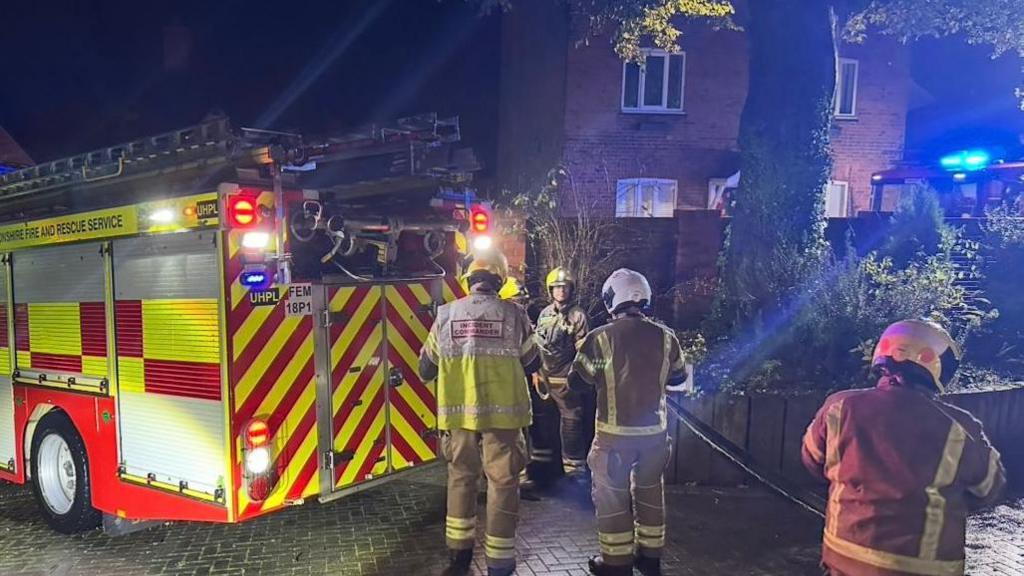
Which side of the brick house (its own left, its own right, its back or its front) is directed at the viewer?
front

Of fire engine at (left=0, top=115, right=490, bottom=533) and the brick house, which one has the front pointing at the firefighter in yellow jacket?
the brick house

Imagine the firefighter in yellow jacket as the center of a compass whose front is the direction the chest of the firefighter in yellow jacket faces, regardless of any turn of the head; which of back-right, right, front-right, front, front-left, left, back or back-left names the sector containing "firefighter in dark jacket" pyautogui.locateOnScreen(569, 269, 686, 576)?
right

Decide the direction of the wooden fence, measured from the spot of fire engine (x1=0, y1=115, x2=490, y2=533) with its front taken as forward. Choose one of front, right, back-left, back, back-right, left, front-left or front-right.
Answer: back-right

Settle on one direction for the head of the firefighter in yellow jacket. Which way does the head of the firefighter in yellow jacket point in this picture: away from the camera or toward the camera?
away from the camera

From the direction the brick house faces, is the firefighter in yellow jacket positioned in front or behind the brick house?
in front

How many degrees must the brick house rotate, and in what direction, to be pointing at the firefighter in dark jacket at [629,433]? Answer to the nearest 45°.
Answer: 0° — it already faces them

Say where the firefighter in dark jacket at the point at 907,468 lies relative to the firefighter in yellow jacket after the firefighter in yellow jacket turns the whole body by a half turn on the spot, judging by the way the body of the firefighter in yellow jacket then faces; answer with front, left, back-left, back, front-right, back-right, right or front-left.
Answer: front-left

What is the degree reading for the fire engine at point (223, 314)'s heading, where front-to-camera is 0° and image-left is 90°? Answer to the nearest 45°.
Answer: approximately 135°

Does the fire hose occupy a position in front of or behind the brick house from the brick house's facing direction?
in front

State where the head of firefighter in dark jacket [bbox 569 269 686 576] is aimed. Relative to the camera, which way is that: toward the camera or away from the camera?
away from the camera

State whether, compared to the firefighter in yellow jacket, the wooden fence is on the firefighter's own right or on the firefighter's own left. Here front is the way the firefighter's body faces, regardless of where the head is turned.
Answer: on the firefighter's own right

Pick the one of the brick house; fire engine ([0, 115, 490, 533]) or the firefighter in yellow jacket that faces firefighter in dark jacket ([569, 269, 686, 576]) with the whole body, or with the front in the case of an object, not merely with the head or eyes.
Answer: the brick house

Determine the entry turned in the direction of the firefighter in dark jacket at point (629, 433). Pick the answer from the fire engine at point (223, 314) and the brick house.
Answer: the brick house

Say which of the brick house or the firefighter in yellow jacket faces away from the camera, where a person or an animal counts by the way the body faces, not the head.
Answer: the firefighter in yellow jacket

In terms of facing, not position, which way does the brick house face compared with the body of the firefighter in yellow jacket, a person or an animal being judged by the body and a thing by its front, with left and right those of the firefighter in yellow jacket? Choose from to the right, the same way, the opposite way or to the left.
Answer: the opposite way

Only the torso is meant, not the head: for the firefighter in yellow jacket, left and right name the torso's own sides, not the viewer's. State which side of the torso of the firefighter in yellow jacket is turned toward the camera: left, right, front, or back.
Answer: back

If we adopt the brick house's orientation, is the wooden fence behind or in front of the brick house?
in front

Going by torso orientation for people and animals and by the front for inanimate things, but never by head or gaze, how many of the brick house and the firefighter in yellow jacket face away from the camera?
1

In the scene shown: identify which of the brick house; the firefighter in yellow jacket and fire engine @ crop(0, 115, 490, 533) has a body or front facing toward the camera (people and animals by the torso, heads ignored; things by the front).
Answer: the brick house
